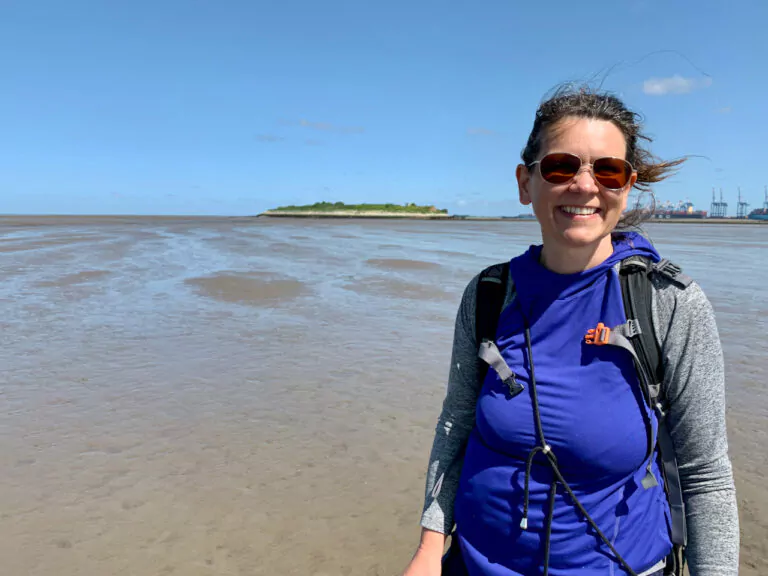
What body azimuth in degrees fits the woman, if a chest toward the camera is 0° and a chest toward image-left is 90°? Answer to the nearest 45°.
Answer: approximately 0°
